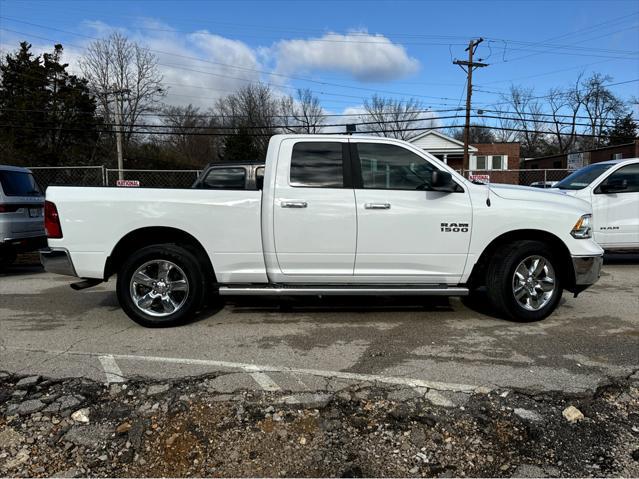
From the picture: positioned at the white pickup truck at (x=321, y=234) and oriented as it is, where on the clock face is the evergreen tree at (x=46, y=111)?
The evergreen tree is roughly at 8 o'clock from the white pickup truck.

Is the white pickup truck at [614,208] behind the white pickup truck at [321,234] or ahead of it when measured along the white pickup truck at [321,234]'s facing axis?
ahead

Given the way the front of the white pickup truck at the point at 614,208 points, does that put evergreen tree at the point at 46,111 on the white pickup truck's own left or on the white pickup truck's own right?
on the white pickup truck's own right

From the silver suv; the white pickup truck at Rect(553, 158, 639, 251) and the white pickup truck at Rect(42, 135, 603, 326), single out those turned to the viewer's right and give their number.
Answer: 1

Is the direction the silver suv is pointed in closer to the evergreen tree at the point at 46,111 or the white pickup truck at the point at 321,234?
the evergreen tree

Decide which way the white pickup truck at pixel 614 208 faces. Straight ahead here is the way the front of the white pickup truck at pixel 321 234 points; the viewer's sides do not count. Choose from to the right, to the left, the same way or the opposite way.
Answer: the opposite way

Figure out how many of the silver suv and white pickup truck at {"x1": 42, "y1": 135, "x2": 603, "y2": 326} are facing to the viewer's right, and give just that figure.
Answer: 1

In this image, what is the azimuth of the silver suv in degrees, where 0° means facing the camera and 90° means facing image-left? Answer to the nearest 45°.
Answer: approximately 135°

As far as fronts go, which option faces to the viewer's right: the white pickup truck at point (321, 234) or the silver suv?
the white pickup truck

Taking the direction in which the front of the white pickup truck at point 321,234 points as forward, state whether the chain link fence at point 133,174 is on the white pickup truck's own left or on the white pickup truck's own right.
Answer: on the white pickup truck's own left

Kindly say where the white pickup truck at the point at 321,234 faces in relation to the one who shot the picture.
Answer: facing to the right of the viewer

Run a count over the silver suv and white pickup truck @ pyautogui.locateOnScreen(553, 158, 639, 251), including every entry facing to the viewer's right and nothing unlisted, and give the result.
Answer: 0
